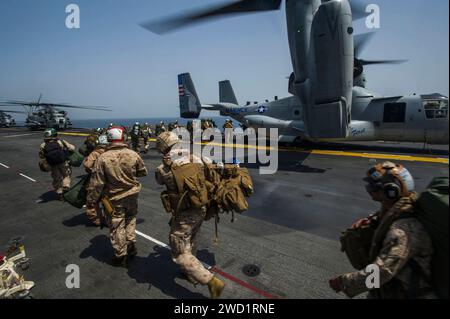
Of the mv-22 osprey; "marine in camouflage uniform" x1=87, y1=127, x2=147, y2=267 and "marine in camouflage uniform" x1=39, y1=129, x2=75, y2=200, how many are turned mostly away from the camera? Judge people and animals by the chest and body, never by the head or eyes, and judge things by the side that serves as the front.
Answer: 2

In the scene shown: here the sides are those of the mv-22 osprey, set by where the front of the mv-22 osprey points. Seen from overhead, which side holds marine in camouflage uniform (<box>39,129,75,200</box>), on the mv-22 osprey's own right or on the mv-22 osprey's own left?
on the mv-22 osprey's own right

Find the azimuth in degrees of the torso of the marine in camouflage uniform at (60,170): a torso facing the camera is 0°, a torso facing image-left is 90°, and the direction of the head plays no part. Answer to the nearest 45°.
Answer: approximately 180°

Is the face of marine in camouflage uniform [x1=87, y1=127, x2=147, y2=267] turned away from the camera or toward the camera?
away from the camera

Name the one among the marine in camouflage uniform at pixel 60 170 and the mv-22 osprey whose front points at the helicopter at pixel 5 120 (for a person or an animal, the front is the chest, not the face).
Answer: the marine in camouflage uniform

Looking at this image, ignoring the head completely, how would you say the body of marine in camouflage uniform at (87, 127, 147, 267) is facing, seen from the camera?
away from the camera

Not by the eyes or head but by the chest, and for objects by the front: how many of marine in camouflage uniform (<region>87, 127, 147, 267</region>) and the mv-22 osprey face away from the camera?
1

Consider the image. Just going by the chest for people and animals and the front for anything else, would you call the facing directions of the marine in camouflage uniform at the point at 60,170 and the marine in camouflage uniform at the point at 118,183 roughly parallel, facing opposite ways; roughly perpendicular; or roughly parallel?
roughly parallel

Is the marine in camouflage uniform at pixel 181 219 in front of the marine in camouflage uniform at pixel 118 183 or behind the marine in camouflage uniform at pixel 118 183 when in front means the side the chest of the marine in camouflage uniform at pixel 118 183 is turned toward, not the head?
behind

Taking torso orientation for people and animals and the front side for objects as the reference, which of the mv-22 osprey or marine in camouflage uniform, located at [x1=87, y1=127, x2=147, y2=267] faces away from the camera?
the marine in camouflage uniform

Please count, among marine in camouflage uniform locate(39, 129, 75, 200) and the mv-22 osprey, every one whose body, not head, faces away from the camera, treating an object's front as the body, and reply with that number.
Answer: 1

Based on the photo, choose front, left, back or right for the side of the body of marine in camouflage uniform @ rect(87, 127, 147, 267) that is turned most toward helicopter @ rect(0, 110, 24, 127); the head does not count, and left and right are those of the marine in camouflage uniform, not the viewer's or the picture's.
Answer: front

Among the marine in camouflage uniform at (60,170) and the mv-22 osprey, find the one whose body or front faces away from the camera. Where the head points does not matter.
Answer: the marine in camouflage uniform
